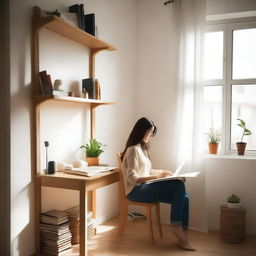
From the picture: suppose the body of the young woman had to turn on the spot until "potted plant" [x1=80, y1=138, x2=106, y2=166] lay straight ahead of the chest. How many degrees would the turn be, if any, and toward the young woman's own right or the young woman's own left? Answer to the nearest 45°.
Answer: approximately 180°

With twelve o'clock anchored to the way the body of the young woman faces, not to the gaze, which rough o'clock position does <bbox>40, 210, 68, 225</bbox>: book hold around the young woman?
The book is roughly at 5 o'clock from the young woman.

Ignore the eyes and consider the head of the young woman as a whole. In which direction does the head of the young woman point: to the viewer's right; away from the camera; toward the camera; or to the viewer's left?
to the viewer's right

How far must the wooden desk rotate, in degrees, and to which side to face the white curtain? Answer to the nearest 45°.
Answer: approximately 90° to its left

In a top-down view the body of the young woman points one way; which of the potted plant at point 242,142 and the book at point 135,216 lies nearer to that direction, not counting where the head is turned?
the potted plant

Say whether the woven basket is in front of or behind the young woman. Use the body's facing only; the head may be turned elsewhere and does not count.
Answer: in front

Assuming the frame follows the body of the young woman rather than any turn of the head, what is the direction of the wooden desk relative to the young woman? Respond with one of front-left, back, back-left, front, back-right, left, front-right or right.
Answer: back-right

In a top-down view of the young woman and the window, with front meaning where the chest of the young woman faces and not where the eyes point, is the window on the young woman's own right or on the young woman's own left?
on the young woman's own left

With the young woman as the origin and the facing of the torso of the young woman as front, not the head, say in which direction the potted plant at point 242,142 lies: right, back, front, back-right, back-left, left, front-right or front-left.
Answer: front-left

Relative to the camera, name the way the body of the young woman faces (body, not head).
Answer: to the viewer's right

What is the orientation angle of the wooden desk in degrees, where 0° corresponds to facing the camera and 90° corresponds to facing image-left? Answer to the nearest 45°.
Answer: approximately 315°

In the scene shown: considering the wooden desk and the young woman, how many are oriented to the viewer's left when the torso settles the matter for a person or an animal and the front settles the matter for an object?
0

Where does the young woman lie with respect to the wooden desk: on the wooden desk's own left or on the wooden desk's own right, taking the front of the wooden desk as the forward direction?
on the wooden desk's own left
